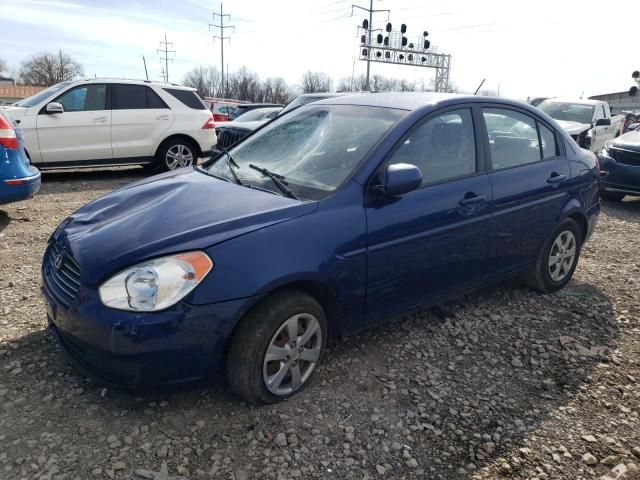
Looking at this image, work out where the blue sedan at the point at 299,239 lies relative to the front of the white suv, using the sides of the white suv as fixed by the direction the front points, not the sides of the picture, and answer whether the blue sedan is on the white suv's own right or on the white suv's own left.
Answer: on the white suv's own left

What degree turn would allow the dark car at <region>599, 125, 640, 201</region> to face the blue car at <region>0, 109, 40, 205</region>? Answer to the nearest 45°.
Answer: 0° — it already faces it

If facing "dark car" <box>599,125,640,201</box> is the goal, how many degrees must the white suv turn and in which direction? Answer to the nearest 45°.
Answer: approximately 135° to its left

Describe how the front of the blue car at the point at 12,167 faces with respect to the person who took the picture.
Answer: facing away from the viewer and to the left of the viewer

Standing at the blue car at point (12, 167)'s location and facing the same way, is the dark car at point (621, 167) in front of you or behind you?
behind

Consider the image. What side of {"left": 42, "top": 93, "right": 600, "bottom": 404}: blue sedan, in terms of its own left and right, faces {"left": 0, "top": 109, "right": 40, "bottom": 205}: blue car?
right

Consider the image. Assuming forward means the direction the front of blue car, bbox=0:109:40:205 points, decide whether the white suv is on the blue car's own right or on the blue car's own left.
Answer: on the blue car's own right

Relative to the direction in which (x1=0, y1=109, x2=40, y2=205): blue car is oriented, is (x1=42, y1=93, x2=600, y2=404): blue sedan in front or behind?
behind

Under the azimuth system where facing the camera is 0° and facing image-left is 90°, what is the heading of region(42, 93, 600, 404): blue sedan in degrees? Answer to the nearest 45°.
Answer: approximately 45°
